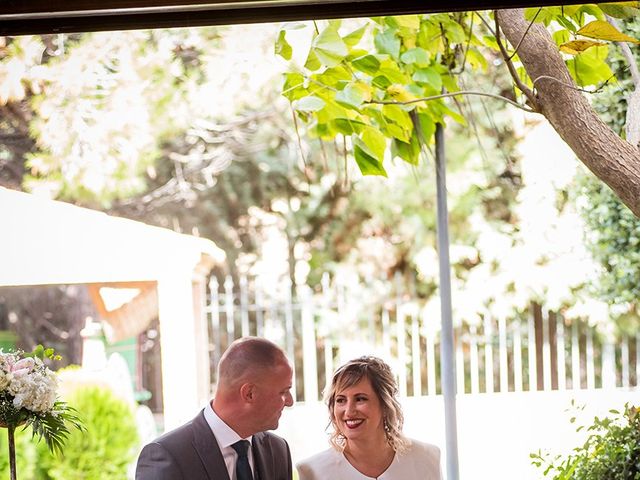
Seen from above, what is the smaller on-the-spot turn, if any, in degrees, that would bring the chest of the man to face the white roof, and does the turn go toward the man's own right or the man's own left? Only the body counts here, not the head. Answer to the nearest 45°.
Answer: approximately 135° to the man's own left

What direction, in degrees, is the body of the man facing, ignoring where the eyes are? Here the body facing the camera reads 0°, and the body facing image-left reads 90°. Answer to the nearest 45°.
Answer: approximately 315°

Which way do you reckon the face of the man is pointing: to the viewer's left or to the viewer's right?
to the viewer's right

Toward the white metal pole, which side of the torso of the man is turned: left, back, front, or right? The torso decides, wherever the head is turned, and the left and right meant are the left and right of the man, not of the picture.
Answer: left

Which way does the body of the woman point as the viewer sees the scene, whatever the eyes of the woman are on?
toward the camera
